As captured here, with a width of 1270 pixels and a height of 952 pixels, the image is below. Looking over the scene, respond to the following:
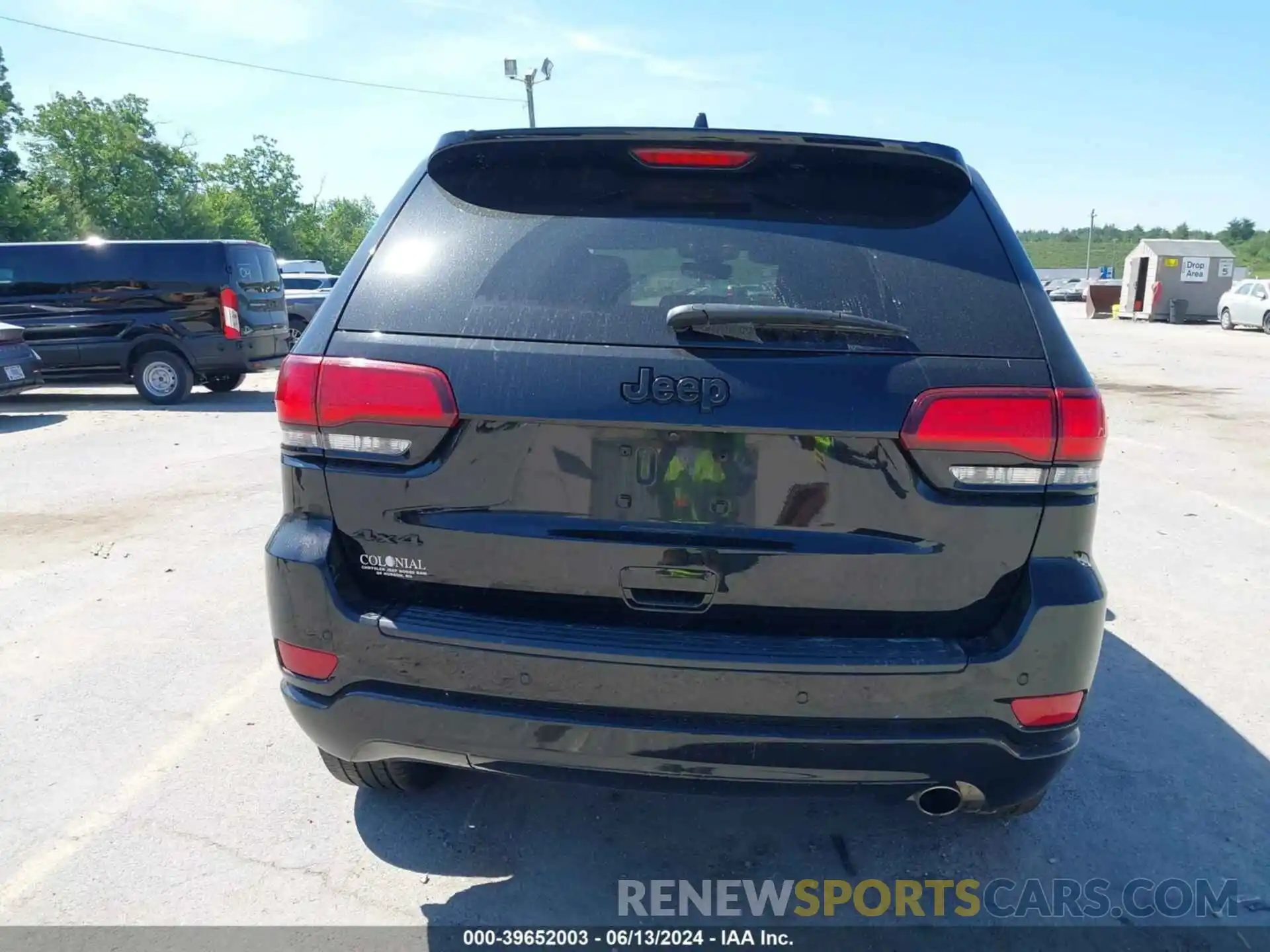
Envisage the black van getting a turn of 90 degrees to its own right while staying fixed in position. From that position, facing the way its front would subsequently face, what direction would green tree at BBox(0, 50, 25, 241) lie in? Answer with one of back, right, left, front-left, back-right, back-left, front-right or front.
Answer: front-left

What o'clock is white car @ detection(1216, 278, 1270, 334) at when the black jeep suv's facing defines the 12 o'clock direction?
The white car is roughly at 1 o'clock from the black jeep suv.

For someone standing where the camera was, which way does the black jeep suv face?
facing away from the viewer

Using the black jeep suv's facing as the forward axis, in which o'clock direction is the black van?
The black van is roughly at 11 o'clock from the black jeep suv.

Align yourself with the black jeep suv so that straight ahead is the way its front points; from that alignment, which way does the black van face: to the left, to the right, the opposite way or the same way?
to the left

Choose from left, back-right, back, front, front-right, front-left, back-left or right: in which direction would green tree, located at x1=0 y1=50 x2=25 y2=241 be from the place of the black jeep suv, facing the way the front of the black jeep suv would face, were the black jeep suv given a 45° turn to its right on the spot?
left

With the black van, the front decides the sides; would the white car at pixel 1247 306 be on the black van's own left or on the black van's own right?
on the black van's own right

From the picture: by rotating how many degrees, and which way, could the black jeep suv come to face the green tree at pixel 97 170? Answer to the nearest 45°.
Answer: approximately 45° to its left

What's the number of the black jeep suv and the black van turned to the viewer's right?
0

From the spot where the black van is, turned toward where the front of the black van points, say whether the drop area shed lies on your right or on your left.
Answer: on your right

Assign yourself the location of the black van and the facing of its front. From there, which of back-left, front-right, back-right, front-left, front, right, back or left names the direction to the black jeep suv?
back-left

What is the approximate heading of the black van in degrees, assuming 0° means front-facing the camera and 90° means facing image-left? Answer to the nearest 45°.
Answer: approximately 135°
